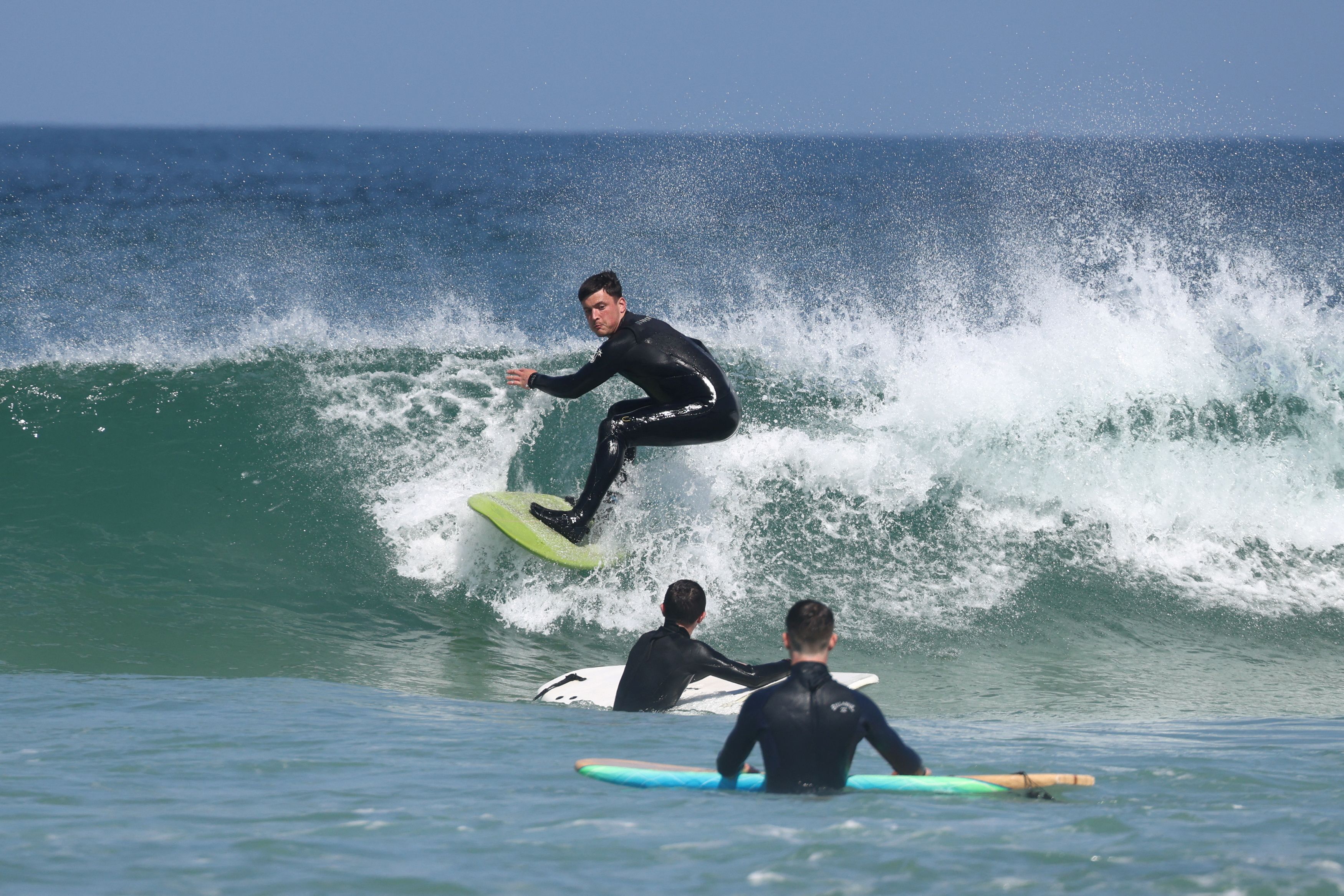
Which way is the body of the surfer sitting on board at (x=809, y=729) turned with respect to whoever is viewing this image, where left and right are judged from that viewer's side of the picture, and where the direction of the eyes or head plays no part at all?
facing away from the viewer

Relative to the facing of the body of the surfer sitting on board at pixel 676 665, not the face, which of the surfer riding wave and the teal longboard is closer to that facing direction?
the surfer riding wave

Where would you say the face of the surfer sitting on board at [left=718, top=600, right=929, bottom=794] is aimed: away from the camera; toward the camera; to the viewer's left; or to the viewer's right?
away from the camera

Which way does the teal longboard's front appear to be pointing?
to the viewer's left

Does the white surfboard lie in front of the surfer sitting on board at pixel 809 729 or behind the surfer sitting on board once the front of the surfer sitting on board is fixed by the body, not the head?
in front

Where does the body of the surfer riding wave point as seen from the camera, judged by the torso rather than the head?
to the viewer's left

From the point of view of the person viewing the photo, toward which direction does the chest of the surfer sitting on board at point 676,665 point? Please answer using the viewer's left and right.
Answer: facing away from the viewer and to the right of the viewer

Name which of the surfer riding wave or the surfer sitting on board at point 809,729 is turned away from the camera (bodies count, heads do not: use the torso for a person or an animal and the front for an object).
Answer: the surfer sitting on board

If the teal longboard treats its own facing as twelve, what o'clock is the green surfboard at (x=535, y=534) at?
The green surfboard is roughly at 2 o'clock from the teal longboard.

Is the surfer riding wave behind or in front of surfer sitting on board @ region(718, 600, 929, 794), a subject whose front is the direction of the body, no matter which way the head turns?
in front

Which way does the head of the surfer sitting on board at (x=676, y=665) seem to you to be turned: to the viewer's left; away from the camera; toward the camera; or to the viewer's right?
away from the camera
